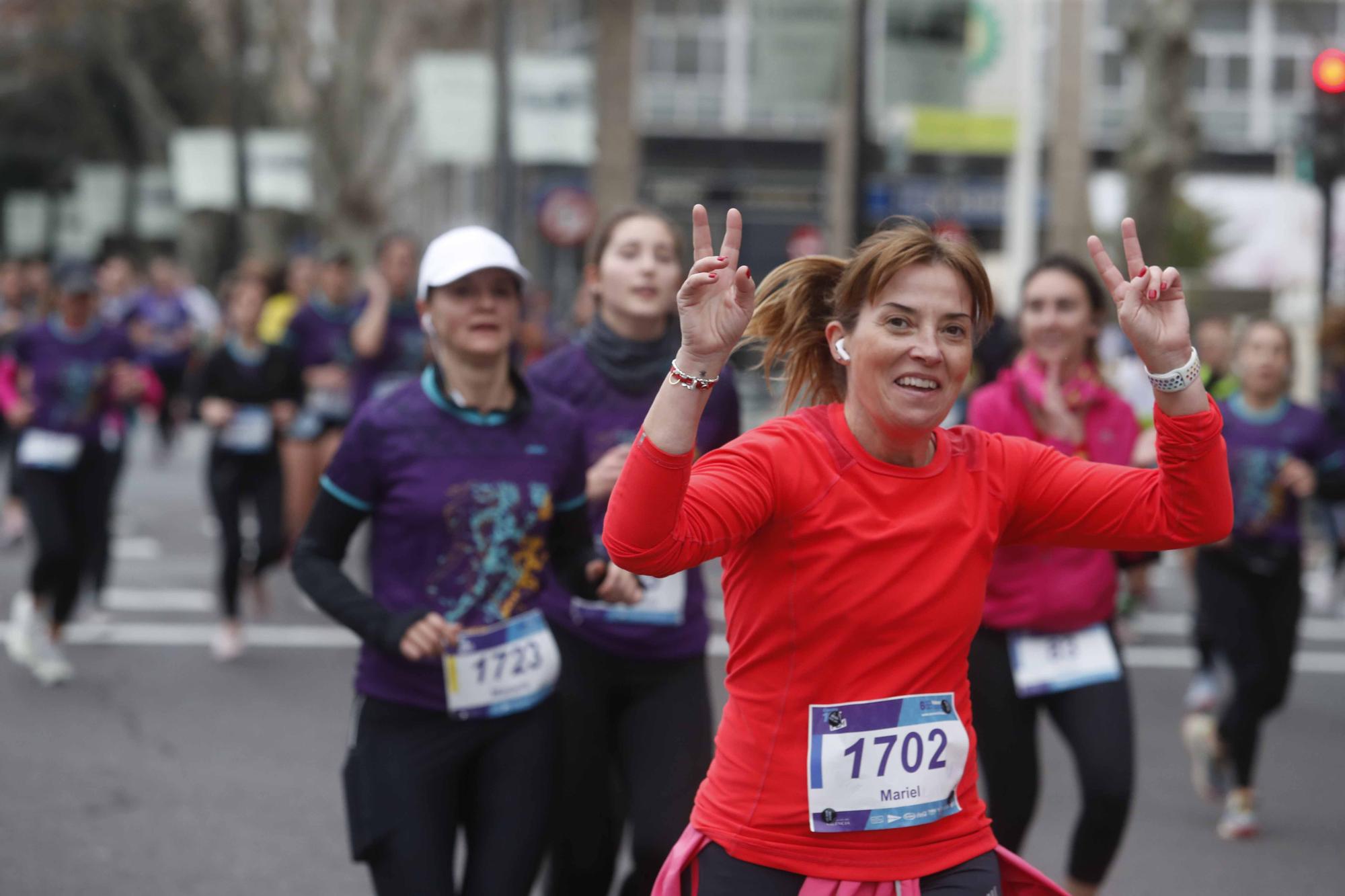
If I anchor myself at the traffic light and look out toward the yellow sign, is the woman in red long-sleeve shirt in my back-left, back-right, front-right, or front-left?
back-left

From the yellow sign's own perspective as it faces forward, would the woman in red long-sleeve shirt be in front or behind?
in front

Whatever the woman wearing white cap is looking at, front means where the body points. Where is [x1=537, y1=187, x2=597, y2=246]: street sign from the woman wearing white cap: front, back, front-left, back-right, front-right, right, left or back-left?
back-left

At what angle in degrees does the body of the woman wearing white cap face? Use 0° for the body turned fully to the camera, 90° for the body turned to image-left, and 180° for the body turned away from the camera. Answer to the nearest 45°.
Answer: approximately 315°

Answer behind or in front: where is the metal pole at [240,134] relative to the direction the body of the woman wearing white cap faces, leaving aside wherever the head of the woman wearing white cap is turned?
behind

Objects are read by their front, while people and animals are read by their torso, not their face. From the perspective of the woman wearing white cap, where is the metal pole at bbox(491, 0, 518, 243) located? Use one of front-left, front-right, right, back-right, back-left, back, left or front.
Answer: back-left

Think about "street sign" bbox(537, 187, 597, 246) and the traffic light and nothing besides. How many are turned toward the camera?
2

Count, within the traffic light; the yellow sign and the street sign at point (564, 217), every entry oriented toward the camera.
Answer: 3

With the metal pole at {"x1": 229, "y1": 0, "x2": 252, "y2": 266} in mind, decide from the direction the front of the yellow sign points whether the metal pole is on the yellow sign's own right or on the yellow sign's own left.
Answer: on the yellow sign's own right

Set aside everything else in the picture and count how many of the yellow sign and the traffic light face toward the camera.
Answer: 2

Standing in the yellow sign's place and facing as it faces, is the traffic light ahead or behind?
ahead

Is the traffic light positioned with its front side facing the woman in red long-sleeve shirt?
yes

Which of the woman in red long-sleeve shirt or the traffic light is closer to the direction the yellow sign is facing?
the woman in red long-sleeve shirt
